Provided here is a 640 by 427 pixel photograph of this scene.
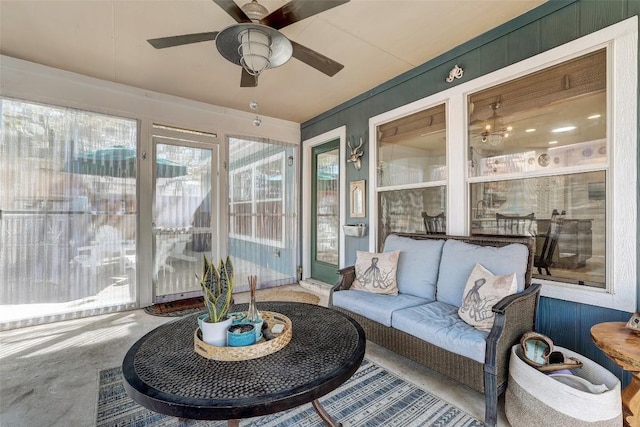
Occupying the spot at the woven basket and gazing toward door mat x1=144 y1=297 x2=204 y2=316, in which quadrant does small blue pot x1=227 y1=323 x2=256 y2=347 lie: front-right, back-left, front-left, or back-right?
front-left

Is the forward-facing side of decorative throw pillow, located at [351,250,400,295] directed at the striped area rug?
yes

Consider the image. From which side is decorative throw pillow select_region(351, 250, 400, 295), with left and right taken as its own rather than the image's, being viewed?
front

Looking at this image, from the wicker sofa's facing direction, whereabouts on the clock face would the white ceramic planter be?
The white ceramic planter is roughly at 12 o'clock from the wicker sofa.

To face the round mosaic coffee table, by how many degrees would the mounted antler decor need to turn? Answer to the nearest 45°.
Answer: approximately 45° to its left

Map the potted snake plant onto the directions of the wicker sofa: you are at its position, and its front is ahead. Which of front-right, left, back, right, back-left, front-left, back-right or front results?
front

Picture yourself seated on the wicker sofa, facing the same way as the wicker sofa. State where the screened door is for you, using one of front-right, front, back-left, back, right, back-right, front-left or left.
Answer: front-right

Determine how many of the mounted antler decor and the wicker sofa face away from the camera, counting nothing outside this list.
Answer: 0

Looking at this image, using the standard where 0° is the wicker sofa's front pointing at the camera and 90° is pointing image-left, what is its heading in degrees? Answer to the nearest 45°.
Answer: approximately 45°

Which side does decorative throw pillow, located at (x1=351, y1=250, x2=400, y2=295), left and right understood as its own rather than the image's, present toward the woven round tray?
front

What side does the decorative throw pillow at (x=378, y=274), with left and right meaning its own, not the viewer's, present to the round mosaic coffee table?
front

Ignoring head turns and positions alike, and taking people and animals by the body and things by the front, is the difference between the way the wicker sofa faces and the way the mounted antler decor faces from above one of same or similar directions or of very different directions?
same or similar directions

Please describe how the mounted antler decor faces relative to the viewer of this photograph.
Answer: facing the viewer and to the left of the viewer

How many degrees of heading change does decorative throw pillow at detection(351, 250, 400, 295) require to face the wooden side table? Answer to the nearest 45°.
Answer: approximately 45° to its left
